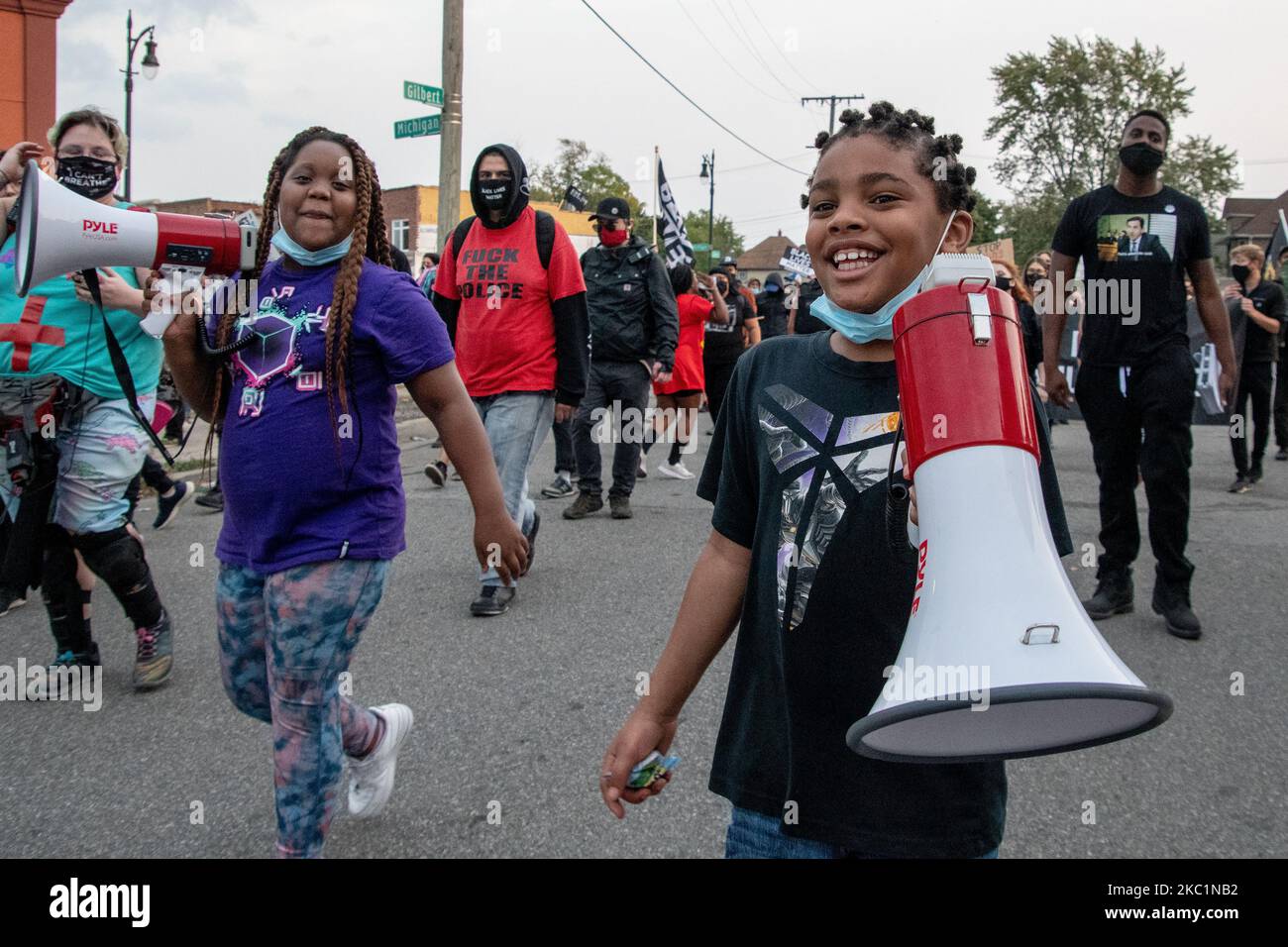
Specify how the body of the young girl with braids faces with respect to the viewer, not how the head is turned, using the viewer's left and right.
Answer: facing the viewer and to the left of the viewer

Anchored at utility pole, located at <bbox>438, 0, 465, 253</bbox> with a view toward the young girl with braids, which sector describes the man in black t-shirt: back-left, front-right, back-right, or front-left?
front-left

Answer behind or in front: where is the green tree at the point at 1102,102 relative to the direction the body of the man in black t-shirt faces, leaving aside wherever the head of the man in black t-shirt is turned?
behind

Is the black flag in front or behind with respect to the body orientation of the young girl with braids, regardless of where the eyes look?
behind

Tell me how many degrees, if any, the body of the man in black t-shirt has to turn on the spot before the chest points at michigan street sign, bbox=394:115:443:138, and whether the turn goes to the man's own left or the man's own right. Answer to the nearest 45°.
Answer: approximately 135° to the man's own right

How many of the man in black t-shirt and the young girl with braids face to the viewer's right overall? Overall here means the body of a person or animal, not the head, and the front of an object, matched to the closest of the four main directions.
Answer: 0

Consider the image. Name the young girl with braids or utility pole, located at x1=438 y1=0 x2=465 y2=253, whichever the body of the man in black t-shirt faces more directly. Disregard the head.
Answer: the young girl with braids

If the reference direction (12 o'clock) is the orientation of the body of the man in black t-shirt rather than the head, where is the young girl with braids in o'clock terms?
The young girl with braids is roughly at 1 o'clock from the man in black t-shirt.

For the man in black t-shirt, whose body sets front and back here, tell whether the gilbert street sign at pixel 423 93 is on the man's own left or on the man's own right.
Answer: on the man's own right

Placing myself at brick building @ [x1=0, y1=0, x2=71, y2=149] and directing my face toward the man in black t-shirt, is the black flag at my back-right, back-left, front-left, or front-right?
front-left

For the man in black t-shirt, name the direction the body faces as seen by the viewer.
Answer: toward the camera
